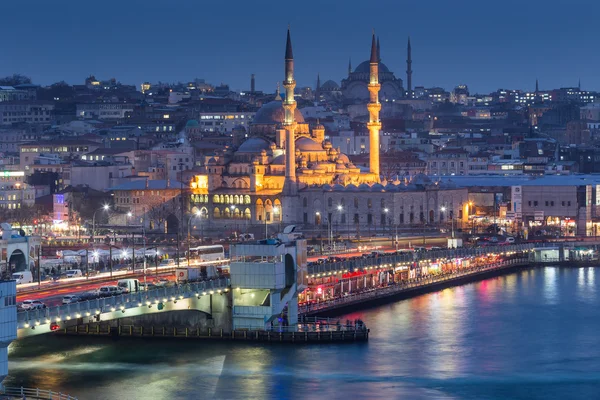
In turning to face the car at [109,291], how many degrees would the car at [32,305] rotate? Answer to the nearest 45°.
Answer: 0° — it already faces it

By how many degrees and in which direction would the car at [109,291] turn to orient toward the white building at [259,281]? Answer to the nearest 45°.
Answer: approximately 45° to its right

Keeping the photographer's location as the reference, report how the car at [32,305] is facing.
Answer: facing away from the viewer and to the right of the viewer

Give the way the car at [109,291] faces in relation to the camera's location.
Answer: facing away from the viewer and to the right of the viewer

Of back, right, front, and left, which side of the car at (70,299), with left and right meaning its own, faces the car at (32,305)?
back

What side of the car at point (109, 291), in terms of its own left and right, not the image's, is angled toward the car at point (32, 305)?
back

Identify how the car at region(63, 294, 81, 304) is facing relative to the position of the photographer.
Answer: facing away from the viewer and to the right of the viewer
